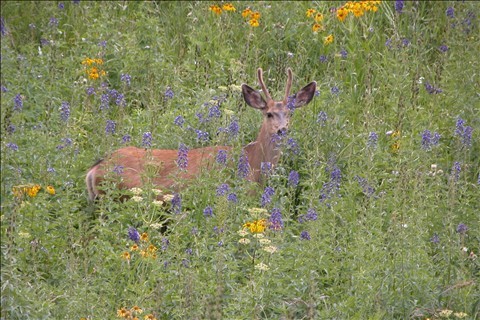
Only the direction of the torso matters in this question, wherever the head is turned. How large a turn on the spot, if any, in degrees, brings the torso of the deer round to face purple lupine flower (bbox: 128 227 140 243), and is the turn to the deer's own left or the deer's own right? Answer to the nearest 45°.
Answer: approximately 90° to the deer's own right

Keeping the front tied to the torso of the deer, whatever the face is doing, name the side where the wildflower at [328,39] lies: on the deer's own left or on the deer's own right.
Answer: on the deer's own left

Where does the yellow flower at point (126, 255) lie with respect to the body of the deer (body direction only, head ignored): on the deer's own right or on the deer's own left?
on the deer's own right

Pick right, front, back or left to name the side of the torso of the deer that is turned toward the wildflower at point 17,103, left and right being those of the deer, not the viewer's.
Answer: back

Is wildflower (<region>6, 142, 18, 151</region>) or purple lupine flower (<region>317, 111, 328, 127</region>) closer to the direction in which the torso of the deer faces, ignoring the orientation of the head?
the purple lupine flower

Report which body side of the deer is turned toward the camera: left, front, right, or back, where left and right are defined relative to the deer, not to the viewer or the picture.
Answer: right

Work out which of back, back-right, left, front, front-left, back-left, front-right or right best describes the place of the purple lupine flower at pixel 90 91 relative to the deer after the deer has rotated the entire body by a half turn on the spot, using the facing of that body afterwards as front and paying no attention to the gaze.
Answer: front-right

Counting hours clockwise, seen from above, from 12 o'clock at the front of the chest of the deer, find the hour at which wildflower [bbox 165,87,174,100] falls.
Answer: The wildflower is roughly at 8 o'clock from the deer.

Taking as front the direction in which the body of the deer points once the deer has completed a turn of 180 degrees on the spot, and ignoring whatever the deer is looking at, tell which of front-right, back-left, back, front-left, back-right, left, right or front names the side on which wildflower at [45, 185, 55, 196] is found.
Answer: front-left

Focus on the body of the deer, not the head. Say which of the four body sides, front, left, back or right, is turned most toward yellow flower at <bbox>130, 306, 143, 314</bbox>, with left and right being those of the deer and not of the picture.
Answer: right

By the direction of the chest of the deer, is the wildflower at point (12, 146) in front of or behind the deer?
behind
